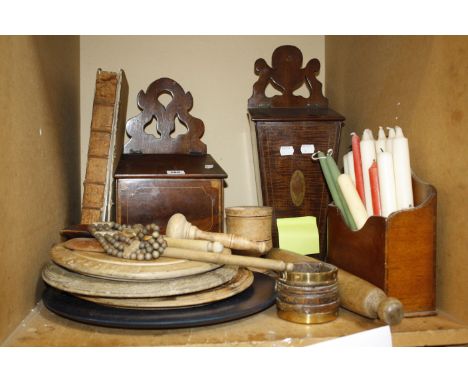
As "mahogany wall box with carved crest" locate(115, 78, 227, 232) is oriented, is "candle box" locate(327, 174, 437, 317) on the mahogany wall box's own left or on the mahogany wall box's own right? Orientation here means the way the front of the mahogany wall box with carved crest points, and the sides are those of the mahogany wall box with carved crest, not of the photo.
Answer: on the mahogany wall box's own left

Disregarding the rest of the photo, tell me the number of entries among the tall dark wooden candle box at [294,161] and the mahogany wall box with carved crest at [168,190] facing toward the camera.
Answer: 2

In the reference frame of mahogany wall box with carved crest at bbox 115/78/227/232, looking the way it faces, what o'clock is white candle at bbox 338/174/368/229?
The white candle is roughly at 10 o'clock from the mahogany wall box with carved crest.

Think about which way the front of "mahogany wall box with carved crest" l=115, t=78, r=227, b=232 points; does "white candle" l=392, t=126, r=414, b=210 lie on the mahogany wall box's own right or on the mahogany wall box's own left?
on the mahogany wall box's own left
